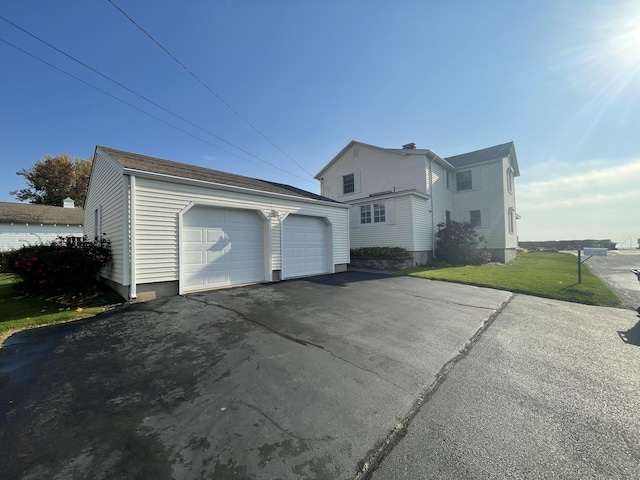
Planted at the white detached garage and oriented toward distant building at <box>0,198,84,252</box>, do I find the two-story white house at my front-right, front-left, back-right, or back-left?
back-right

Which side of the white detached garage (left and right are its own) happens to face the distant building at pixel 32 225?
back

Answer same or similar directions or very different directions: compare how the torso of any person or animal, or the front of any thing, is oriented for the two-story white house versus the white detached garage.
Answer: same or similar directions

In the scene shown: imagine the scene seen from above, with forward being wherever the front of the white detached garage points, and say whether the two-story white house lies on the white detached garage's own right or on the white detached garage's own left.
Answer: on the white detached garage's own left

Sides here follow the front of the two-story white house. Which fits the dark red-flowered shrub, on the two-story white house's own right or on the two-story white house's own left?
on the two-story white house's own right

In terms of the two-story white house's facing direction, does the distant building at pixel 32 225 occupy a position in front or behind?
behind

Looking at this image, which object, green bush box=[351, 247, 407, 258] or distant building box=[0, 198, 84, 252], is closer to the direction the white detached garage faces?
the green bush

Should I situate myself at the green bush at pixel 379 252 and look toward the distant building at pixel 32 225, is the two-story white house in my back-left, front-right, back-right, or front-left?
back-right

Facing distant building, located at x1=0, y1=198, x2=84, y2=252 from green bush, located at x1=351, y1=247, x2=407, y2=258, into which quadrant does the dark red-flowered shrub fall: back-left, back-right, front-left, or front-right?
front-left

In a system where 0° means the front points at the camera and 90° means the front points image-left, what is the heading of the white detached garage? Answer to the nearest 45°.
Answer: approximately 315°

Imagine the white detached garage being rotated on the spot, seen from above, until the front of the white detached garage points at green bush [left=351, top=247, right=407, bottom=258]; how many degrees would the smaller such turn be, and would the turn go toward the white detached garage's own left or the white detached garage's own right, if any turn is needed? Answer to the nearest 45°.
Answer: approximately 45° to the white detached garage's own left

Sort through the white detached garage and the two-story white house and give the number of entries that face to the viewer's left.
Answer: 0
